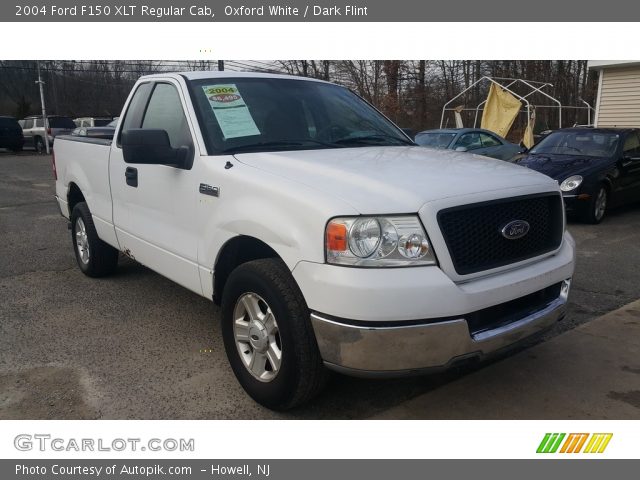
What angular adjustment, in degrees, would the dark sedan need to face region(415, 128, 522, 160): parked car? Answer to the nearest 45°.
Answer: approximately 90° to its right

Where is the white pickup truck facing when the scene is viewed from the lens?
facing the viewer and to the right of the viewer

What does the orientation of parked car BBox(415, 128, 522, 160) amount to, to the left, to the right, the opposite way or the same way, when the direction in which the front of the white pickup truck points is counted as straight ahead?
to the right

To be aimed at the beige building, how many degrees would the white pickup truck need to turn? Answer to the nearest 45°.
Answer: approximately 90° to its left

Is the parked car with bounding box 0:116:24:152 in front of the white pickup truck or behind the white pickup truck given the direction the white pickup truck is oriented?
behind

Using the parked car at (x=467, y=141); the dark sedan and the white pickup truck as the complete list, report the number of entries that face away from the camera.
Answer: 0

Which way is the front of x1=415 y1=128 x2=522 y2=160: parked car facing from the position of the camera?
facing the viewer and to the left of the viewer

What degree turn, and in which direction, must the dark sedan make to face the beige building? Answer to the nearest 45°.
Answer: approximately 135° to its right

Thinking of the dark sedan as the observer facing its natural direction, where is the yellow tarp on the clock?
The yellow tarp is roughly at 4 o'clock from the dark sedan.

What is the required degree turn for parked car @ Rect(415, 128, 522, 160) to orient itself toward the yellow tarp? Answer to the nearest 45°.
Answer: approximately 135° to its right

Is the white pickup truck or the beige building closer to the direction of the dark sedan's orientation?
the white pickup truck
